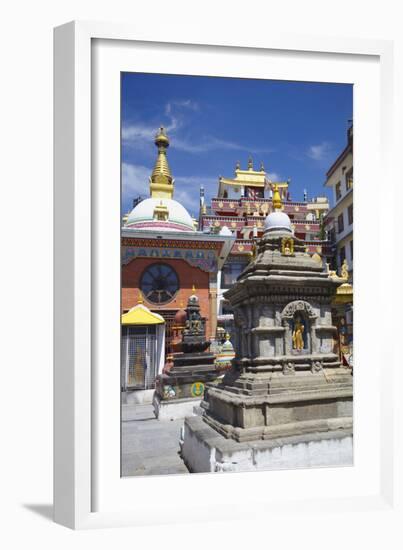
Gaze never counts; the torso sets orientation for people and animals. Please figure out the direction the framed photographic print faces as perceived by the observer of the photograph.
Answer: facing the viewer and to the right of the viewer
